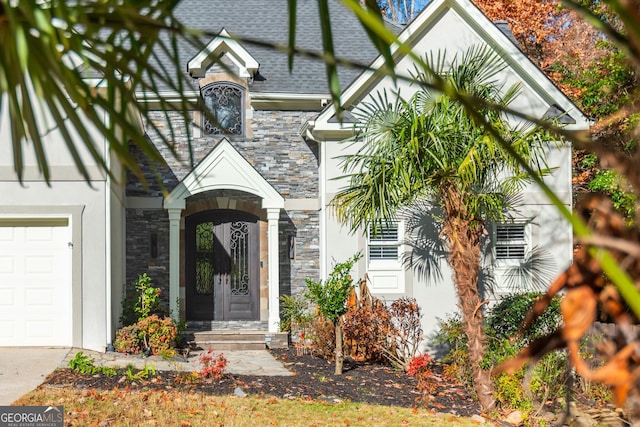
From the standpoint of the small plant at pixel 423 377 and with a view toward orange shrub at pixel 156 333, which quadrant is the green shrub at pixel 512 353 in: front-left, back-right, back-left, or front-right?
back-right

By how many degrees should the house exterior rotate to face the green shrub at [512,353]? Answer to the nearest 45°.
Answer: approximately 45° to its left

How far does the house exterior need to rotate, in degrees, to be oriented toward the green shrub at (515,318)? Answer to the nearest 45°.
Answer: approximately 45° to its left

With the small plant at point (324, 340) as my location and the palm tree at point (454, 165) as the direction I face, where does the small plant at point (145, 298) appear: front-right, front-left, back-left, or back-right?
back-right

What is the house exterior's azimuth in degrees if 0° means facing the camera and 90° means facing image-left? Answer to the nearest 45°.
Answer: approximately 0°

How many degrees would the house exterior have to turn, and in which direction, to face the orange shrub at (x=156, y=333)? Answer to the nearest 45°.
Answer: approximately 45° to its right

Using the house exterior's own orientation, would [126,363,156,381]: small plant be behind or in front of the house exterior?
in front

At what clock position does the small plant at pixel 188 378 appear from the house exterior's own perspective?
The small plant is roughly at 12 o'clock from the house exterior.
